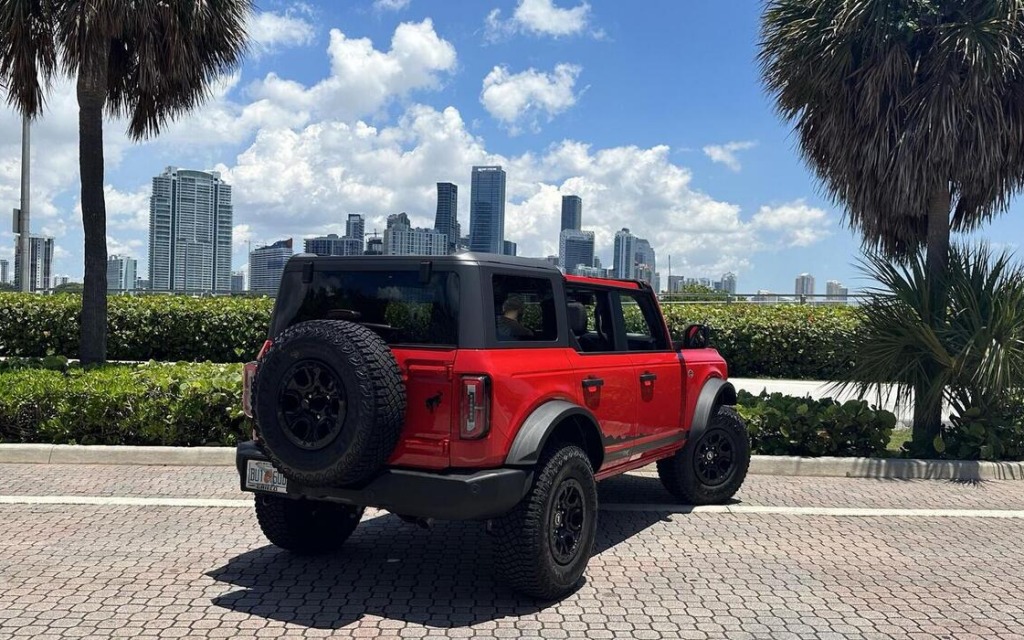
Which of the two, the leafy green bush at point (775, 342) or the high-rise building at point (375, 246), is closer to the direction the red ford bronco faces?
the leafy green bush

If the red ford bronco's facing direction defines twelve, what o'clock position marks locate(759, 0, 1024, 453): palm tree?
The palm tree is roughly at 12 o'clock from the red ford bronco.

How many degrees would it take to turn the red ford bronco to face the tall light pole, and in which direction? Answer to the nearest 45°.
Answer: approximately 90° to its left

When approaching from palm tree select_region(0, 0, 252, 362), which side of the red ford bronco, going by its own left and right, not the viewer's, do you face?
left

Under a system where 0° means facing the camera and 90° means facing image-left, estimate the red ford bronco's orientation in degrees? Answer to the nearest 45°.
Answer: approximately 225°

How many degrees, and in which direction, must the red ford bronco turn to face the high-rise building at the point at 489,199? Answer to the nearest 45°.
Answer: approximately 45° to its left

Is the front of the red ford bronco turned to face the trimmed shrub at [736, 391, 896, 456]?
yes

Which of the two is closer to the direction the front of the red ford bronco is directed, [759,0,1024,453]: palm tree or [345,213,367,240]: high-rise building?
the palm tree

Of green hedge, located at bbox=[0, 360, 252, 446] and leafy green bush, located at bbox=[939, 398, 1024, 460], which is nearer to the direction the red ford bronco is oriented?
the leafy green bush

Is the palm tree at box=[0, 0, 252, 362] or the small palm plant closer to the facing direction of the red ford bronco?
the small palm plant
